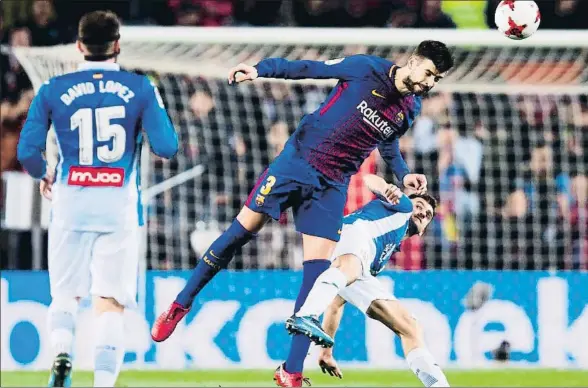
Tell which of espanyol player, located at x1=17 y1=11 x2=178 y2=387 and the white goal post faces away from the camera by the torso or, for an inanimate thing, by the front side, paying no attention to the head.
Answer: the espanyol player

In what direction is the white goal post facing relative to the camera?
toward the camera

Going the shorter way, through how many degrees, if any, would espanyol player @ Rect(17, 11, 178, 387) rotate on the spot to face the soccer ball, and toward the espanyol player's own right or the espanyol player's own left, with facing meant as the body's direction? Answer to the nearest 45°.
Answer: approximately 90° to the espanyol player's own right

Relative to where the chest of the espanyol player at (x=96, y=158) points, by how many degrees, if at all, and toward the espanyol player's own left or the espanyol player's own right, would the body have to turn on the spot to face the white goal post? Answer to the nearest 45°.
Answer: approximately 45° to the espanyol player's own right

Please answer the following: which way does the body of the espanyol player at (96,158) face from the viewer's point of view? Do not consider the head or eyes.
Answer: away from the camera

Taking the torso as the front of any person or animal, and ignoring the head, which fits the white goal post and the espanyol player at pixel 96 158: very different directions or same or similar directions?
very different directions

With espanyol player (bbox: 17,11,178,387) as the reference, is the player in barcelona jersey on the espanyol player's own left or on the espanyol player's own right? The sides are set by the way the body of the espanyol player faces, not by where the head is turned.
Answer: on the espanyol player's own right

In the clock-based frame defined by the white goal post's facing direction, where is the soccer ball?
The soccer ball is roughly at 12 o'clock from the white goal post.

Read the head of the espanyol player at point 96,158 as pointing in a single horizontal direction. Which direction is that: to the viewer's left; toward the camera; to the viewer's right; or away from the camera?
away from the camera

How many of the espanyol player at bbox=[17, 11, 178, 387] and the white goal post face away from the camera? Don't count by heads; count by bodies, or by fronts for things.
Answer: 1
